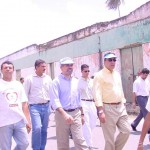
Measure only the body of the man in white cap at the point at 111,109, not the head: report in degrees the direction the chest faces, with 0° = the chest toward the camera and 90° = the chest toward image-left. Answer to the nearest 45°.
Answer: approximately 315°

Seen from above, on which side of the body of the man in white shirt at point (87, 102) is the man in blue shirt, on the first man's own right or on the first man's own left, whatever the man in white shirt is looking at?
on the first man's own right

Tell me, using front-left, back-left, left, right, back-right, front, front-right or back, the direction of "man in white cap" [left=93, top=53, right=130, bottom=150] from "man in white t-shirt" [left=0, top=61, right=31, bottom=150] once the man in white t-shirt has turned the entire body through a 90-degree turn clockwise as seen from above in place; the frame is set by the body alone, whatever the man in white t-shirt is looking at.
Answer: back

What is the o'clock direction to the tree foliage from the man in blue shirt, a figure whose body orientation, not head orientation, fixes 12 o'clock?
The tree foliage is roughly at 8 o'clock from the man in blue shirt.

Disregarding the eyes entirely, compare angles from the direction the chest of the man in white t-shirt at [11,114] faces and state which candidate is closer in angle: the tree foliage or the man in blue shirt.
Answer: the man in blue shirt

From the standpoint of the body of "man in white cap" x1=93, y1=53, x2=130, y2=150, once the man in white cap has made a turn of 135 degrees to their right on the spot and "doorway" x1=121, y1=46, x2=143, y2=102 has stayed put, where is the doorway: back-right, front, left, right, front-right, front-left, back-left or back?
right

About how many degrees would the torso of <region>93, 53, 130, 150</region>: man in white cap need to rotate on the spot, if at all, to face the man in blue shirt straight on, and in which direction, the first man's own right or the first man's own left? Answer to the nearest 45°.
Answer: approximately 135° to the first man's own right

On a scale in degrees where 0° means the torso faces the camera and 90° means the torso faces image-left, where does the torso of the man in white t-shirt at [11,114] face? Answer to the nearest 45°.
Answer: approximately 0°

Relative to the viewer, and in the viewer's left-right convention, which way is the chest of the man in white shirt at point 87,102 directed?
facing the viewer and to the right of the viewer
